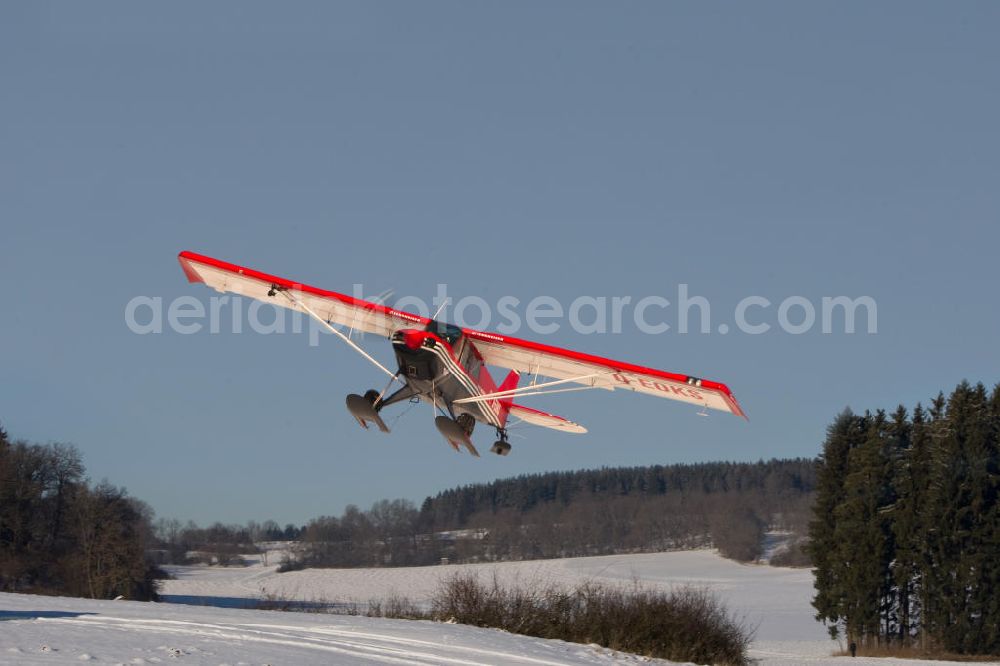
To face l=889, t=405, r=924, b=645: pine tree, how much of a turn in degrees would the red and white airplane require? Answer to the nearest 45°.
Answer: approximately 135° to its left

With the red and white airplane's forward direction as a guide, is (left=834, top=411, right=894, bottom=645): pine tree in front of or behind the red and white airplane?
behind

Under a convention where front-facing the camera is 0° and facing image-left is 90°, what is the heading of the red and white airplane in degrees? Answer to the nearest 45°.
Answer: approximately 0°
